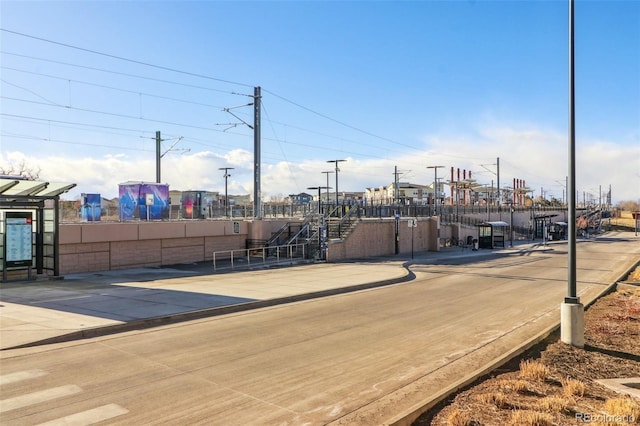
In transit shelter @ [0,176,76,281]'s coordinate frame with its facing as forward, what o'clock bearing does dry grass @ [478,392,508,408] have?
The dry grass is roughly at 1 o'clock from the transit shelter.

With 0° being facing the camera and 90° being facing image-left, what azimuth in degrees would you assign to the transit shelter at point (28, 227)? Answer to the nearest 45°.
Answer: approximately 315°

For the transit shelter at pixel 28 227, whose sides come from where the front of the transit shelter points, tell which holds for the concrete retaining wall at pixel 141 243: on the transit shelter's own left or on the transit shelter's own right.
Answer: on the transit shelter's own left

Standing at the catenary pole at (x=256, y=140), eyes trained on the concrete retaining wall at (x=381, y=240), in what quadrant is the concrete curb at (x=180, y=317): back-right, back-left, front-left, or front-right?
front-right

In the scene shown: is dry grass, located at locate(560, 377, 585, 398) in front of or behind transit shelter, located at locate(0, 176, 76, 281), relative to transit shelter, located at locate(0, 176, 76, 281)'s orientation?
in front

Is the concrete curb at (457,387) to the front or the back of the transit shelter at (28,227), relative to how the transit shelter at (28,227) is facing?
to the front

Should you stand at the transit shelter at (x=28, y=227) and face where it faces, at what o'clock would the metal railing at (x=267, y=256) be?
The metal railing is roughly at 10 o'clock from the transit shelter.

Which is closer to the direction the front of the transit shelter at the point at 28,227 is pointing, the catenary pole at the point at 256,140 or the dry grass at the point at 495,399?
the dry grass

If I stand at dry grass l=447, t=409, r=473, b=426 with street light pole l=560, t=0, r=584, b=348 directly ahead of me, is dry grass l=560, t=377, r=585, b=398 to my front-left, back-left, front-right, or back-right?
front-right

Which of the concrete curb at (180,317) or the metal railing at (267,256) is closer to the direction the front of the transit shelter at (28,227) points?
the concrete curb

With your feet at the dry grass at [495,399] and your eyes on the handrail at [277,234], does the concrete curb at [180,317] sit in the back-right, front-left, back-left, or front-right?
front-left

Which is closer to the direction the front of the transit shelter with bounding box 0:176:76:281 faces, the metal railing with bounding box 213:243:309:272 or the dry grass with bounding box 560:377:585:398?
the dry grass

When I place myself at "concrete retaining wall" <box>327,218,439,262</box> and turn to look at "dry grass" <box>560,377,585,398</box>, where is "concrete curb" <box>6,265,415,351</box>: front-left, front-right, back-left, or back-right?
front-right

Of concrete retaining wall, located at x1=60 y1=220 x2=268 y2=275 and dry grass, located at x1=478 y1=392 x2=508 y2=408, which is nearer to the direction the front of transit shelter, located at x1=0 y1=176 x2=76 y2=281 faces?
the dry grass

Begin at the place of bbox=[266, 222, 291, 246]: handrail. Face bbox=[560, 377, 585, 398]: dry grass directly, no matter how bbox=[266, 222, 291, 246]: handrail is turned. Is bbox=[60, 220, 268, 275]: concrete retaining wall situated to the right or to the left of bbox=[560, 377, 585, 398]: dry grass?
right

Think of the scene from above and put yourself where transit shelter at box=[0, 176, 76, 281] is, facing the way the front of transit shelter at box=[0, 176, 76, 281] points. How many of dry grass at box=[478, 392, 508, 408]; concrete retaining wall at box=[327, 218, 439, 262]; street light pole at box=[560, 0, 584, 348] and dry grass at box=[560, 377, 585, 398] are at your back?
0

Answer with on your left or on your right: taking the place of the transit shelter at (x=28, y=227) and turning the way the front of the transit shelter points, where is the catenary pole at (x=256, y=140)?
on your left

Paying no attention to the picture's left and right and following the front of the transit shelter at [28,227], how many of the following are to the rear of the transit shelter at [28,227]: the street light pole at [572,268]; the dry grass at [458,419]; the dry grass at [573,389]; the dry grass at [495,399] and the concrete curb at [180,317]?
0

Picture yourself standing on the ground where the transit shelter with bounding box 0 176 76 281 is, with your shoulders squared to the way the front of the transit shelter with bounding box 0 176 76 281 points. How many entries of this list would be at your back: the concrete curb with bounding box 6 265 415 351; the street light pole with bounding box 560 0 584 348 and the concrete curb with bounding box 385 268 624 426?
0
